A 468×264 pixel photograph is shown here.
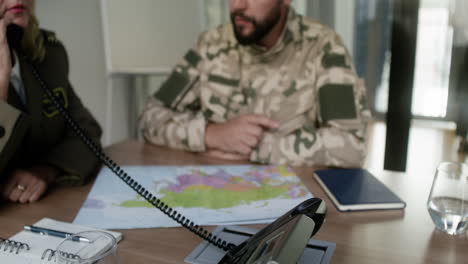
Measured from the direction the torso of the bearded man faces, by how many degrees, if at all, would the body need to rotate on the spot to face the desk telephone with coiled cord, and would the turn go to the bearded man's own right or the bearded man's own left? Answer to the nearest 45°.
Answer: approximately 45° to the bearded man's own left

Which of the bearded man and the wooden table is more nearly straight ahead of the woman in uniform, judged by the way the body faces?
the wooden table

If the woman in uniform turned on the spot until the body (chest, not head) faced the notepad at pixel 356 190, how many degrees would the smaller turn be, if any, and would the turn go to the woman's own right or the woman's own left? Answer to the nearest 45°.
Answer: approximately 90° to the woman's own left

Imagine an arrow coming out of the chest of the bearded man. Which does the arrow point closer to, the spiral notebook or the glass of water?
the spiral notebook

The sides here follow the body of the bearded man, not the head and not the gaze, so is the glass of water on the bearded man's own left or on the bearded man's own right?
on the bearded man's own left
